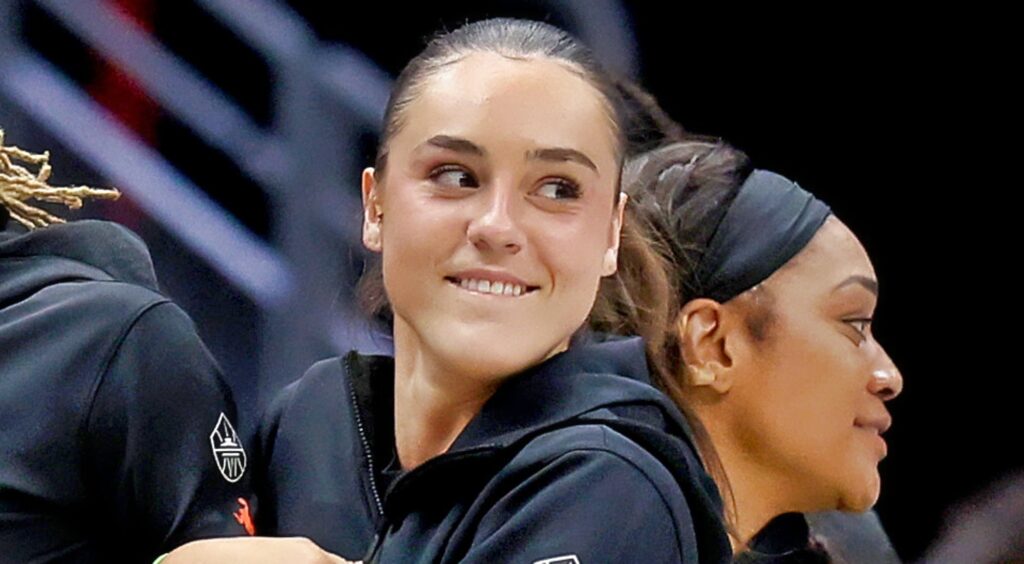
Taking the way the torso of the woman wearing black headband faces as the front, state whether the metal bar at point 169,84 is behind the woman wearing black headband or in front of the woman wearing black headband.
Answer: behind

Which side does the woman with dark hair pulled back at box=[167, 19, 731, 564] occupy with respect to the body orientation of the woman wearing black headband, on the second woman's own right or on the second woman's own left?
on the second woman's own right

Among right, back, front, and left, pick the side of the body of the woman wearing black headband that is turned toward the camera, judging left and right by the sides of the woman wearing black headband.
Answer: right

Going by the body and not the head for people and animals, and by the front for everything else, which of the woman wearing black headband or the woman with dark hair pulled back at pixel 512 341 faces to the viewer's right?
the woman wearing black headband

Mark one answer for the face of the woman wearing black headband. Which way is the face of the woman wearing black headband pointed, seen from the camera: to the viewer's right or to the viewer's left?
to the viewer's right

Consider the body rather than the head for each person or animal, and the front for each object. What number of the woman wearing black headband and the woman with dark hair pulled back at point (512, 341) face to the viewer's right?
1

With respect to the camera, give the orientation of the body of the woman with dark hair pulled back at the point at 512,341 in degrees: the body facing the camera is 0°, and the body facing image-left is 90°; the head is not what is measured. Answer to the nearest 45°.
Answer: approximately 45°
